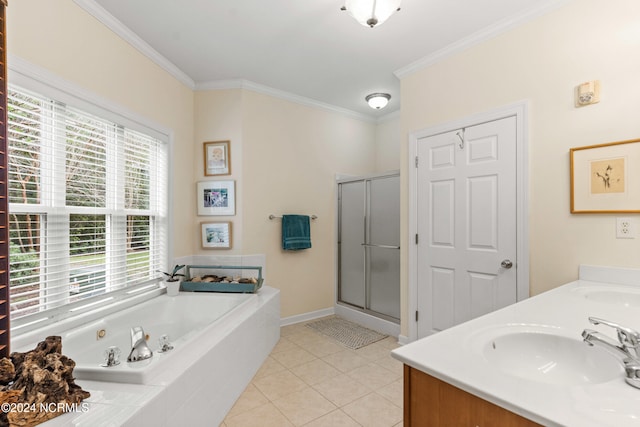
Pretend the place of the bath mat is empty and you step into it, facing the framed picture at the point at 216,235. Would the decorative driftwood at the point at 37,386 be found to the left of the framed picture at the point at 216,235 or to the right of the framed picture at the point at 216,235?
left

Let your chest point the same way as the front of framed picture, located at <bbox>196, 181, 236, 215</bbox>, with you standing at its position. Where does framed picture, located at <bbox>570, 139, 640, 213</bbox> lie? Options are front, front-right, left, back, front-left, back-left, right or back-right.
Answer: front-left

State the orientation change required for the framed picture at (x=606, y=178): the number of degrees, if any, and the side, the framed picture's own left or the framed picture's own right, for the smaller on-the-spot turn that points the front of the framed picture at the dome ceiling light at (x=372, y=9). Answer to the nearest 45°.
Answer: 0° — it already faces it

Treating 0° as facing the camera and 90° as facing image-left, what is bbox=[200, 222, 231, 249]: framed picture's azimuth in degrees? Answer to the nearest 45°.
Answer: approximately 0°

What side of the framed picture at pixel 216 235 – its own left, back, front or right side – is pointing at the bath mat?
left

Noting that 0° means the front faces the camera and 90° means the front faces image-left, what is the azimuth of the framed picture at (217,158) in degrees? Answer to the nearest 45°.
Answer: approximately 0°

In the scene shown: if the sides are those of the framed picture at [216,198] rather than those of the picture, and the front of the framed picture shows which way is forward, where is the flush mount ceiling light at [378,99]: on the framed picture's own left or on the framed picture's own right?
on the framed picture's own left

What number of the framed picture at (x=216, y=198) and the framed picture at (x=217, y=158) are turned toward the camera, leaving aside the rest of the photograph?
2

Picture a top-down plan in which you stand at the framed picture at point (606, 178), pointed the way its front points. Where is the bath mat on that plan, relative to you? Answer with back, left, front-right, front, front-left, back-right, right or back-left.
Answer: front-right

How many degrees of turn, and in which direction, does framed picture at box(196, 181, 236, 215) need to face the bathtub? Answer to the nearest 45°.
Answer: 0° — it already faces it

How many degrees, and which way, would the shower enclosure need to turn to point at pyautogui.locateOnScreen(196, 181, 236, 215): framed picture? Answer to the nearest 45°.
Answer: approximately 45° to its right

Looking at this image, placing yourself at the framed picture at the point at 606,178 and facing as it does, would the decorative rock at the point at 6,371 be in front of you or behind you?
in front

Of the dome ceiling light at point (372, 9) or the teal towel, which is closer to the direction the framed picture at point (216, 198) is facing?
the dome ceiling light
